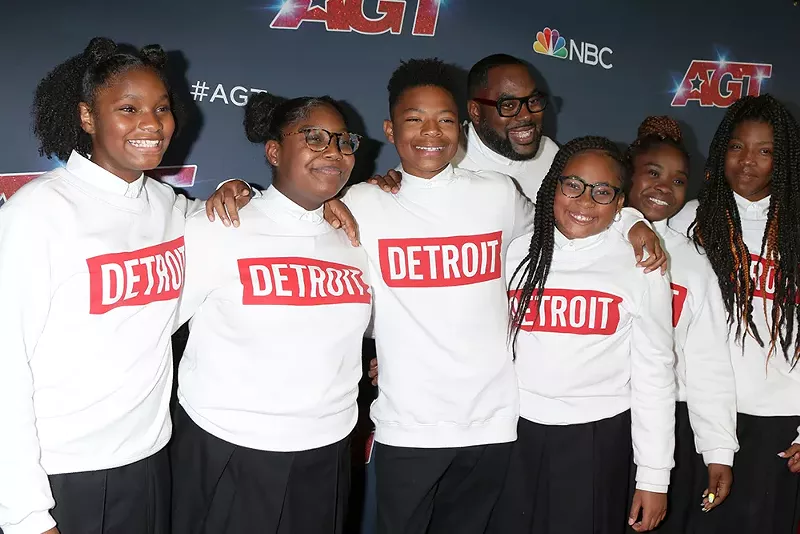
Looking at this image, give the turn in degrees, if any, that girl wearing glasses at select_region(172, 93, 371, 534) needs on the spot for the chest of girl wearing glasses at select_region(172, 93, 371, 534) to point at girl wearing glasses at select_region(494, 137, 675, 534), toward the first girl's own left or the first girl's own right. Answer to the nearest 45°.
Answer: approximately 45° to the first girl's own left

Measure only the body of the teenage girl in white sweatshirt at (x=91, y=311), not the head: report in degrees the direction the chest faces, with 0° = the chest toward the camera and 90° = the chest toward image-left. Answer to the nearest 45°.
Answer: approximately 315°

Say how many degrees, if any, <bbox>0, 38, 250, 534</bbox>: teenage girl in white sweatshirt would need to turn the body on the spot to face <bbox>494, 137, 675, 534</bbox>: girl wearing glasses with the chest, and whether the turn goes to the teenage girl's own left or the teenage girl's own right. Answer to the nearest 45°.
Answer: approximately 45° to the teenage girl's own left
